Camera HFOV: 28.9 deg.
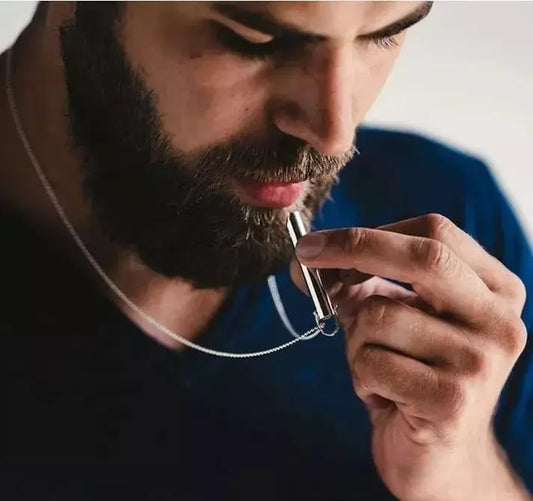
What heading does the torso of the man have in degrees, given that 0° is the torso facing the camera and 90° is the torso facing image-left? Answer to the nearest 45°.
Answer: approximately 315°

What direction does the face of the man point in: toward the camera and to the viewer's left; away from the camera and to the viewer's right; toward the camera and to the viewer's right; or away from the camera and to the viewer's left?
toward the camera and to the viewer's right
